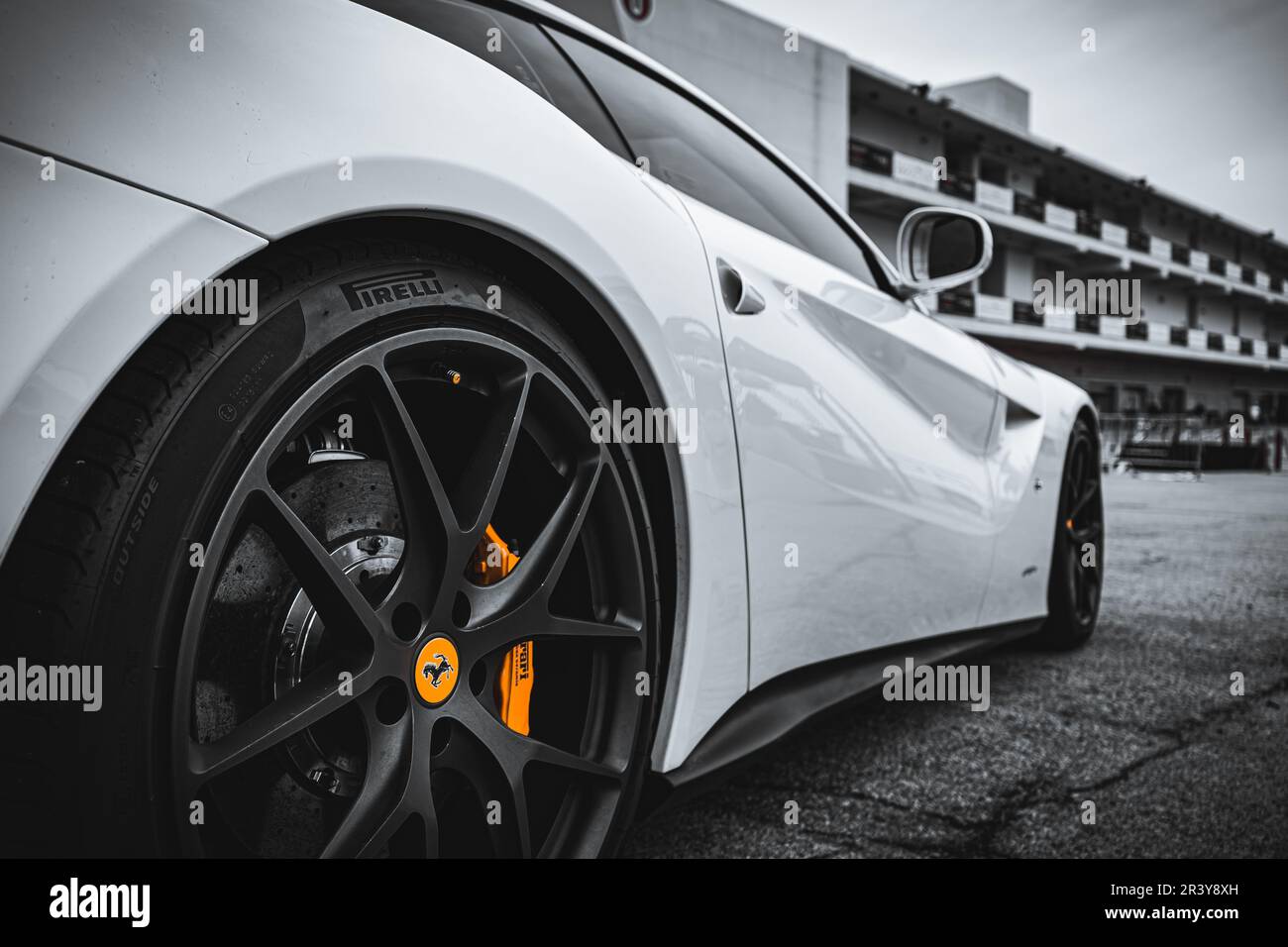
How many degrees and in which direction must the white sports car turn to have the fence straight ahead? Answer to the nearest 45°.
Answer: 0° — it already faces it

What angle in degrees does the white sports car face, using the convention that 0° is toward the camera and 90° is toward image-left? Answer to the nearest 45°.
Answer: approximately 225°
